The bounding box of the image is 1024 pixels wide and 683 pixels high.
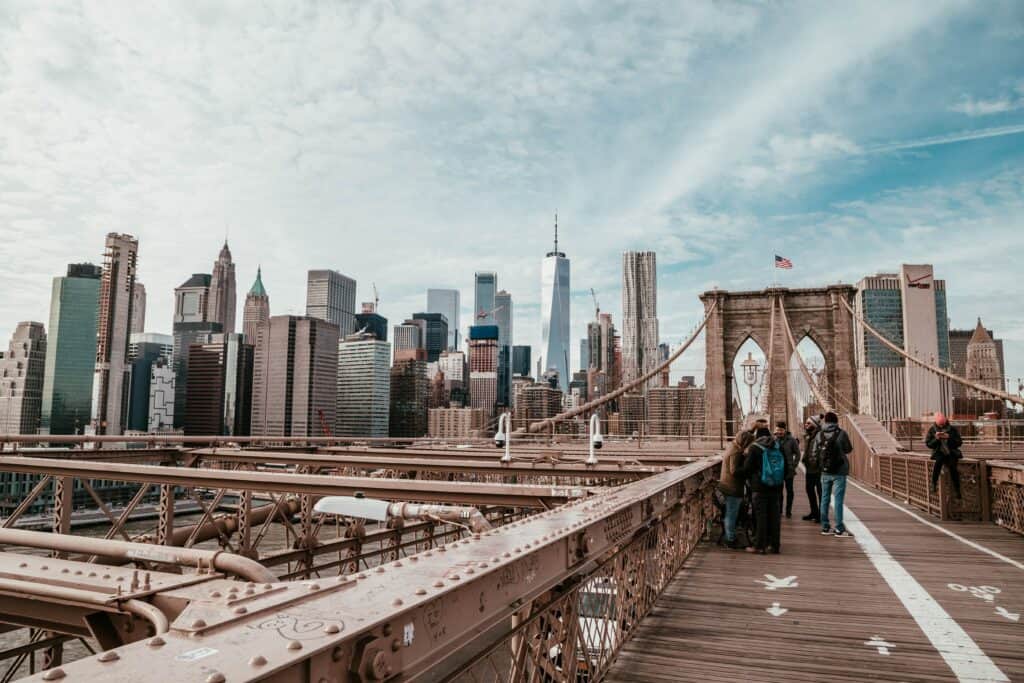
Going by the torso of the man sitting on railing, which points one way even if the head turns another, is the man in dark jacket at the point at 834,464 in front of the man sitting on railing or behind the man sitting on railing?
in front
